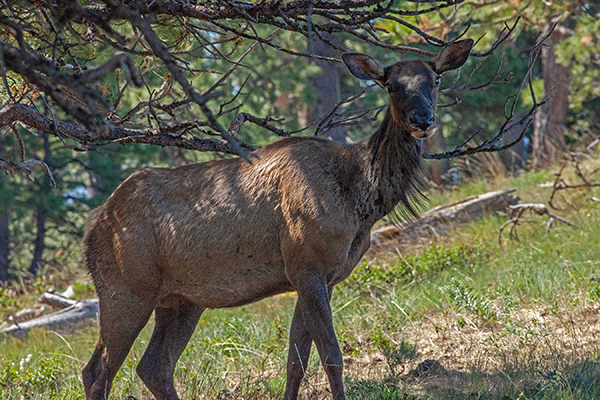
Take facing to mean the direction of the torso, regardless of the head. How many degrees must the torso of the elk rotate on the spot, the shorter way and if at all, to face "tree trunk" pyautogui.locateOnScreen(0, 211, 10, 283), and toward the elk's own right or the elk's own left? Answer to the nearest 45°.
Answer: approximately 135° to the elk's own left

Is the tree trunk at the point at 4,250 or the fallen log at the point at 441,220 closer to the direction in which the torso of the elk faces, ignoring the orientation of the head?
the fallen log

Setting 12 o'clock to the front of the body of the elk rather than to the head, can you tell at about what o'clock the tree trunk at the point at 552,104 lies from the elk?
The tree trunk is roughly at 10 o'clock from the elk.

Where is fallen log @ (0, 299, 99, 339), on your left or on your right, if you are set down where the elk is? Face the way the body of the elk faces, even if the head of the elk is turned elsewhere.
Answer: on your left

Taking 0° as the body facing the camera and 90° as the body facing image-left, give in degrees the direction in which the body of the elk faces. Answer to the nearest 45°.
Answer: approximately 270°

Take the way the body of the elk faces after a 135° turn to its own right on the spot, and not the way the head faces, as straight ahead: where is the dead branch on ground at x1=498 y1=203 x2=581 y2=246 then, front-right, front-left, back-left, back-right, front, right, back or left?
back

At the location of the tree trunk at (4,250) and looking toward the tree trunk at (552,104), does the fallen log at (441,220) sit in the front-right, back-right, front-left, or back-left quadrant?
front-right

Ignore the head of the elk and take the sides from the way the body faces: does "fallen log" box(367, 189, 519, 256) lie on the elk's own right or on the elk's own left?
on the elk's own left
